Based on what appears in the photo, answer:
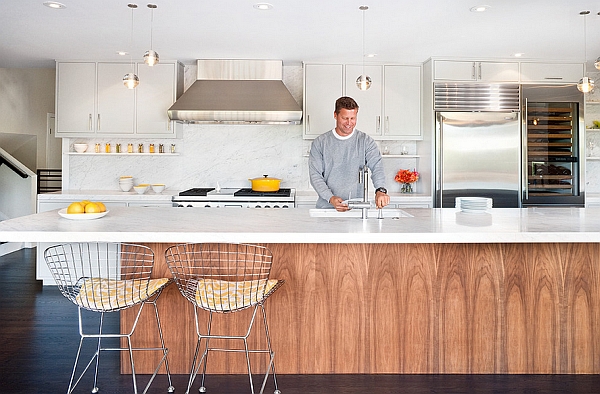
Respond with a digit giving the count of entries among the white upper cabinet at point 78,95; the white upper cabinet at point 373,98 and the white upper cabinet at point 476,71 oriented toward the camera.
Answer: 3

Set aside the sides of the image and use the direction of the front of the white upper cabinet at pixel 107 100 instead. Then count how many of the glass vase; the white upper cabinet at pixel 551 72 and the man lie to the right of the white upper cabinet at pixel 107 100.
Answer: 0

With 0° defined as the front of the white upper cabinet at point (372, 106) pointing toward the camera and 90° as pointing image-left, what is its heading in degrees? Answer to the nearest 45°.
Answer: approximately 0°

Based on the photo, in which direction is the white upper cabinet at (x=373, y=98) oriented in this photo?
toward the camera

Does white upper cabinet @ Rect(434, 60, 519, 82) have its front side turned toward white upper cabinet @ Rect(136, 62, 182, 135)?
no

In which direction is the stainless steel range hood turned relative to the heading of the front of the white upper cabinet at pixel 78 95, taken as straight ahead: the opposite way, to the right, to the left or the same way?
the same way

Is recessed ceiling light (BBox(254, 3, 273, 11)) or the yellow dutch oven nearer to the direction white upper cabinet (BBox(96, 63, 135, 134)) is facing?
the recessed ceiling light

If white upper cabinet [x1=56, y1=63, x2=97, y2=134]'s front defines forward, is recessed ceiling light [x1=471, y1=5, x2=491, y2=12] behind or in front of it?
in front

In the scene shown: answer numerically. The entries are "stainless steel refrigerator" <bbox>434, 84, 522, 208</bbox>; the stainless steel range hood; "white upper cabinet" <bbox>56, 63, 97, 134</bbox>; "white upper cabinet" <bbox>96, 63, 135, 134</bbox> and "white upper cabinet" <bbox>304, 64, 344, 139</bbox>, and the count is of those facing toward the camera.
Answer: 5

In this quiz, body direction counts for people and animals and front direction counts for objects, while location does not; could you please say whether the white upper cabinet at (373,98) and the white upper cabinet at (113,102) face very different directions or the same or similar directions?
same or similar directions

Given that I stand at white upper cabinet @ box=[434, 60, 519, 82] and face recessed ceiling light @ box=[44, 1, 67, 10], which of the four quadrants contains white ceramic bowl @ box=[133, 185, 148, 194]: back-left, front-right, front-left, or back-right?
front-right

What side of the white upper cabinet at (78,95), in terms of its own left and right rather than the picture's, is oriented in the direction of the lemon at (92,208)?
front

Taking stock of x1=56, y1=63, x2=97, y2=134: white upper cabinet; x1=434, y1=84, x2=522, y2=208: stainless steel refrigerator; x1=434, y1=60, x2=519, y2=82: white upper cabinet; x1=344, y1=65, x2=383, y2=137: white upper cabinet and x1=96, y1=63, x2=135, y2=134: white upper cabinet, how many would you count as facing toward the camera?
5

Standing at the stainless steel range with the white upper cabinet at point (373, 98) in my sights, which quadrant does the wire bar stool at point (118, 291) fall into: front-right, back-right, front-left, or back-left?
back-right

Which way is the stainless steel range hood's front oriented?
toward the camera

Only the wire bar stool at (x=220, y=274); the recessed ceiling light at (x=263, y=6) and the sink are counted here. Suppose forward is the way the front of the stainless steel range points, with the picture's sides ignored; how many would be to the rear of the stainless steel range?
0

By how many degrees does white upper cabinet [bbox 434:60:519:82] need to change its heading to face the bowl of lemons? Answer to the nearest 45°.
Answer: approximately 45° to its right

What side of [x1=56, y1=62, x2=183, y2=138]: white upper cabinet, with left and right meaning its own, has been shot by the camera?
front

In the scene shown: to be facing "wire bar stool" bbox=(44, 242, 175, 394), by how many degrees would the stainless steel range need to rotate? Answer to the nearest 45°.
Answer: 0° — it already faces it

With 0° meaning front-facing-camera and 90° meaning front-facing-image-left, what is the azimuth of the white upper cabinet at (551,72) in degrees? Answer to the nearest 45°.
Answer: approximately 0°
